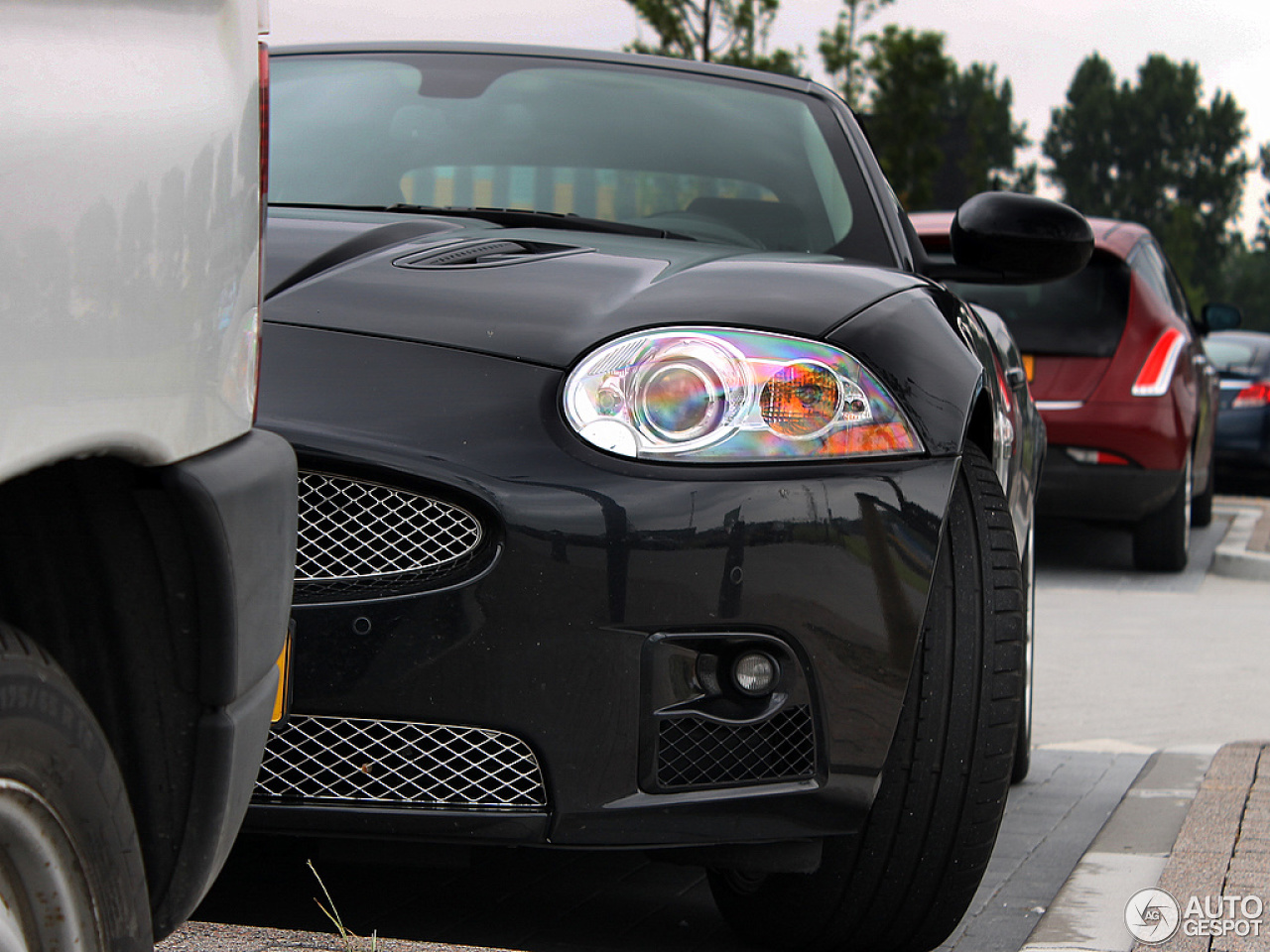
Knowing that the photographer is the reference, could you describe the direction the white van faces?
facing the viewer and to the left of the viewer

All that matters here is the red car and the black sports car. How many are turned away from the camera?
1

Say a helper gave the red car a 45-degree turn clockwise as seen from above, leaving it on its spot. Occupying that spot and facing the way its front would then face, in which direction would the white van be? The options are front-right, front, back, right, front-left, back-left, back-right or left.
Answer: back-right

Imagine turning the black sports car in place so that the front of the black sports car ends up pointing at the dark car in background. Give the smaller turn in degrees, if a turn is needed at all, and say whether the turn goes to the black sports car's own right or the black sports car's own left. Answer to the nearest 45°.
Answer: approximately 180°

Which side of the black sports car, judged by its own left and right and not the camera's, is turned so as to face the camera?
front

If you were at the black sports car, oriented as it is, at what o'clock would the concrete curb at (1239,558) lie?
The concrete curb is roughly at 7 o'clock from the black sports car.

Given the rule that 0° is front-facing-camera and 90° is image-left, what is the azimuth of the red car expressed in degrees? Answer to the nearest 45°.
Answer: approximately 180°

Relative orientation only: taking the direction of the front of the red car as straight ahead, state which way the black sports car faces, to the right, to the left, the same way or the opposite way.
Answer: the opposite way

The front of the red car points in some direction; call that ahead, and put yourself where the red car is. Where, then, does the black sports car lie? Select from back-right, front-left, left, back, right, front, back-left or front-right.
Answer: back

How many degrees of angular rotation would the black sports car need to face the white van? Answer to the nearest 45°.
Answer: approximately 45° to its right

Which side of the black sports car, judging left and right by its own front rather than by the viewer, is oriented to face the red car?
back

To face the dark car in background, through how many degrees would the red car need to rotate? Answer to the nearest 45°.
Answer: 0° — it already faces it
